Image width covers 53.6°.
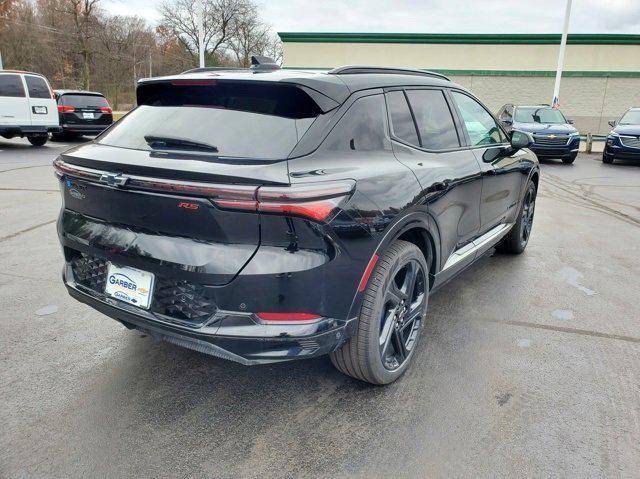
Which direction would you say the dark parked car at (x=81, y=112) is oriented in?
away from the camera

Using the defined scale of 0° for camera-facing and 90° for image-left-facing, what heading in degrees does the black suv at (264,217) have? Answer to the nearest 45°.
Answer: approximately 225°

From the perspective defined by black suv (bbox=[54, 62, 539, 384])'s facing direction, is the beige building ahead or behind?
ahead

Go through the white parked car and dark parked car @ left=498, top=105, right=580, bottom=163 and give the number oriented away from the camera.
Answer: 1

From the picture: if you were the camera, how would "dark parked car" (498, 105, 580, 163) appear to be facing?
facing the viewer and to the right of the viewer

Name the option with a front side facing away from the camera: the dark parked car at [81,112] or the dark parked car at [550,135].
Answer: the dark parked car at [81,112]

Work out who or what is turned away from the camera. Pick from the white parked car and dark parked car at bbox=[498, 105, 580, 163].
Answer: the white parked car

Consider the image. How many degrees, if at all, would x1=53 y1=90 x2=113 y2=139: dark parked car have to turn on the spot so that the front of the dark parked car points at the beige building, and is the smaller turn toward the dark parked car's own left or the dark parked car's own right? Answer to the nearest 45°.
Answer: approximately 90° to the dark parked car's own right

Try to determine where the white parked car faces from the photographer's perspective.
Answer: facing away from the viewer

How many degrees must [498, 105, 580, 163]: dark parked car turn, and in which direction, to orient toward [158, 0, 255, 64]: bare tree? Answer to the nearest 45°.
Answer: approximately 180°

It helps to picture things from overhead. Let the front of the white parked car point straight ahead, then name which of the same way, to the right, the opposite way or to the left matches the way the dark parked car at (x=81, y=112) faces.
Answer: the same way

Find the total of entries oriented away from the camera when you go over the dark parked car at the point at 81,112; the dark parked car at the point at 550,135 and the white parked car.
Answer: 2

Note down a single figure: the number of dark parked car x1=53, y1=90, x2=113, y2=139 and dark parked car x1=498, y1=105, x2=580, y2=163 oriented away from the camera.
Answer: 1

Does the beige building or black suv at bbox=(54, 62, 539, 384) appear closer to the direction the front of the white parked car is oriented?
the beige building

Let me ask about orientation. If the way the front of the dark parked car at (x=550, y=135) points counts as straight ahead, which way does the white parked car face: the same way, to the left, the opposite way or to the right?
the opposite way

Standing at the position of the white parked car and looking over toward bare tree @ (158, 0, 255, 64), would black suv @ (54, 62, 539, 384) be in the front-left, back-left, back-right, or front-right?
back-right
